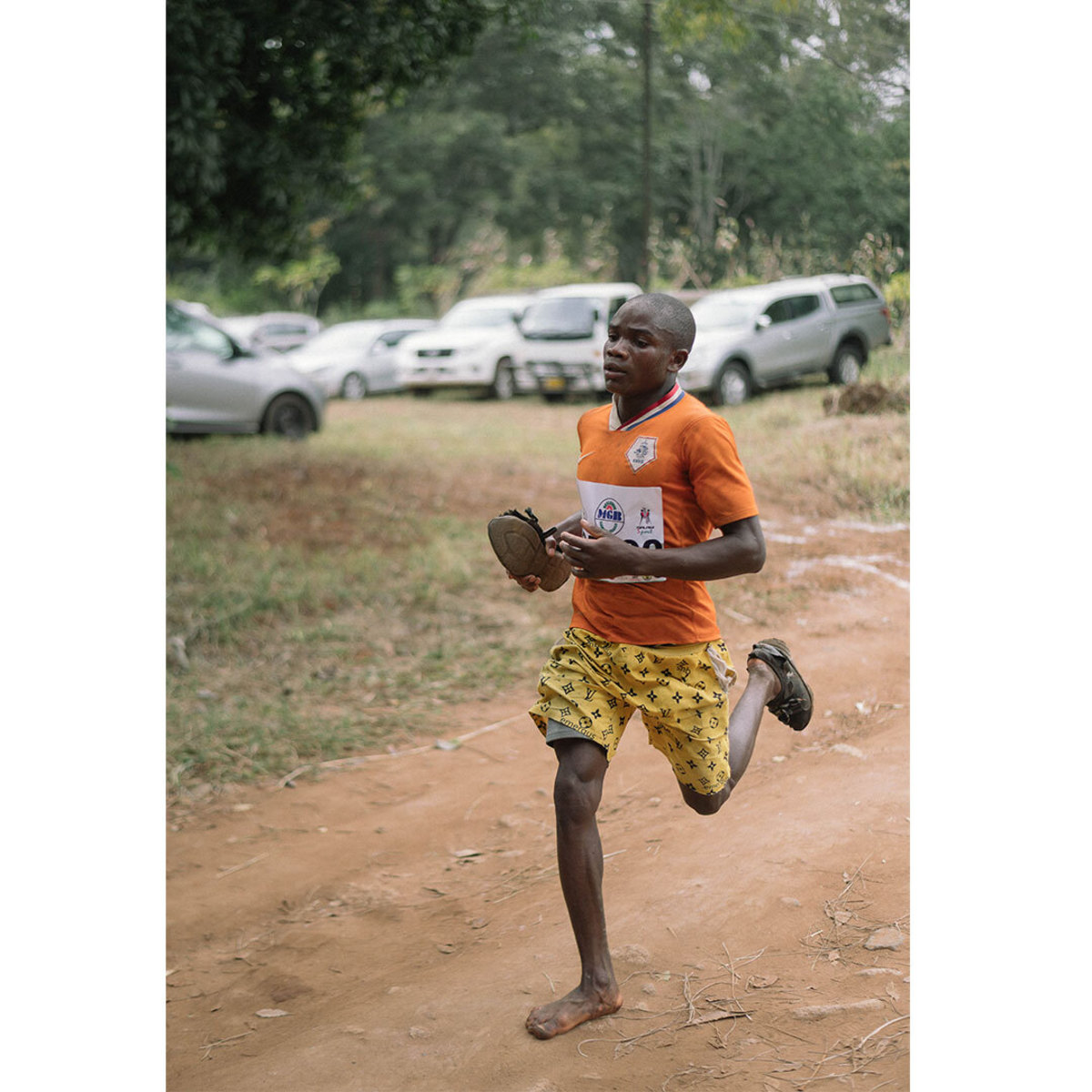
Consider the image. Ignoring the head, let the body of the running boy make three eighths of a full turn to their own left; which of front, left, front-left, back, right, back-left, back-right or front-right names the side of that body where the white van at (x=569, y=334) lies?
left

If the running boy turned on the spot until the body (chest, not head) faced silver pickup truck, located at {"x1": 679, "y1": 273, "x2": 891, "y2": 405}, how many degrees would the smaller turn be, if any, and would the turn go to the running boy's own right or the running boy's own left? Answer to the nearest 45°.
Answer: approximately 135° to the running boy's own right

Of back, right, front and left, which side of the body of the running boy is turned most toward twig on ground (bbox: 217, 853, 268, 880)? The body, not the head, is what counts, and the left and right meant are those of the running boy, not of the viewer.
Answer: right

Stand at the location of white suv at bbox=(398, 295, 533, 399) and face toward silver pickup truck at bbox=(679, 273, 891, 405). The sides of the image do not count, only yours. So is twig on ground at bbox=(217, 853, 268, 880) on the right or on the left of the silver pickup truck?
right

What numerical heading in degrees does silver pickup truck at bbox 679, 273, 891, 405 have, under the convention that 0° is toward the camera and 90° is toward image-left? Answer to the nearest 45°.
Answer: approximately 45°

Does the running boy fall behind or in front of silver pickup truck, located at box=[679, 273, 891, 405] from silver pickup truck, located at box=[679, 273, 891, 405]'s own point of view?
in front

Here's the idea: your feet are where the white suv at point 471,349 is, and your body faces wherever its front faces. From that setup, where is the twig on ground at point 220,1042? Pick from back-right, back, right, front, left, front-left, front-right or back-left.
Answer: front-left

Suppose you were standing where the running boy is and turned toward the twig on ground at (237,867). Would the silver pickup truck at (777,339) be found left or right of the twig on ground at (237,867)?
right
